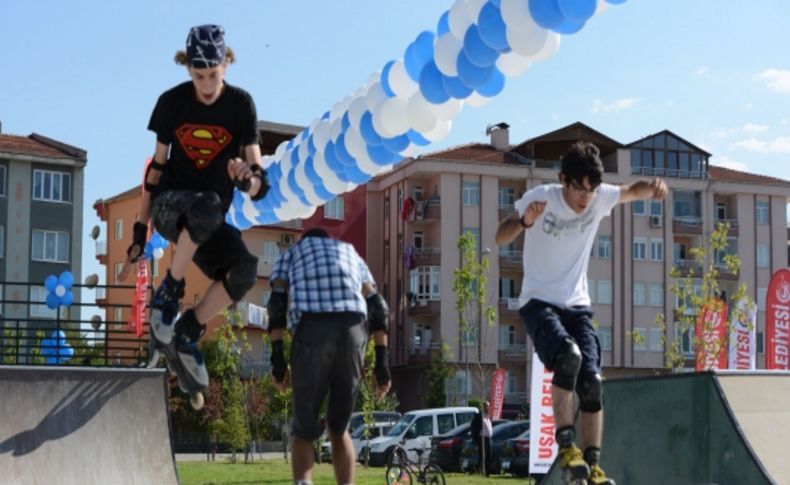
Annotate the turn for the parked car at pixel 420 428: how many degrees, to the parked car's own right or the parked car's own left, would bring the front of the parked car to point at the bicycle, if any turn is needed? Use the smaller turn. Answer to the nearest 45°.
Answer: approximately 45° to the parked car's own left

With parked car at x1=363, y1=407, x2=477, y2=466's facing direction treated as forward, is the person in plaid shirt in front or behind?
in front

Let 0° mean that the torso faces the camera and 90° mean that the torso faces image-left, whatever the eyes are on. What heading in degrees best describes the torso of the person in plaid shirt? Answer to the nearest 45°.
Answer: approximately 180°

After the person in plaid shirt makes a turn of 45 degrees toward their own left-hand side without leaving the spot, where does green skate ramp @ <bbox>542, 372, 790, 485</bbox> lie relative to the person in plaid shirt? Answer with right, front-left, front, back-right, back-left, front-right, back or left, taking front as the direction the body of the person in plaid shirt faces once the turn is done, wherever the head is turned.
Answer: right

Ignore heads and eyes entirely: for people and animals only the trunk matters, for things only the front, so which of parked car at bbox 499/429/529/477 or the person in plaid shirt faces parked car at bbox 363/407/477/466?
the person in plaid shirt

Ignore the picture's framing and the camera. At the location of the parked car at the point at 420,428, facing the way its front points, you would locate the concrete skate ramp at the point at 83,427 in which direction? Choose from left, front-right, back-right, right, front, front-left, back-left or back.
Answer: front-left

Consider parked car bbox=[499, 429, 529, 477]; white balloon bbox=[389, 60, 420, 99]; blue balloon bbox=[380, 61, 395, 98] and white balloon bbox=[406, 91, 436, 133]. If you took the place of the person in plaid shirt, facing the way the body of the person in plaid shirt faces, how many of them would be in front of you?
4

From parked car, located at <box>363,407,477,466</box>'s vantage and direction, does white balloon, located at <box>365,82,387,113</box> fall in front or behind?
in front

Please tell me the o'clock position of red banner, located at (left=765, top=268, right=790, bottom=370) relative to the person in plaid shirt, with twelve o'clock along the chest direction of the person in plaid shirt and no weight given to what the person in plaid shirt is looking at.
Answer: The red banner is roughly at 1 o'clock from the person in plaid shirt.

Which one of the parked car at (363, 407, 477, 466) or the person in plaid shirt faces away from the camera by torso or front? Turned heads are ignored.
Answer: the person in plaid shirt

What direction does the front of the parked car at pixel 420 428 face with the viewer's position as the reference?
facing the viewer and to the left of the viewer
